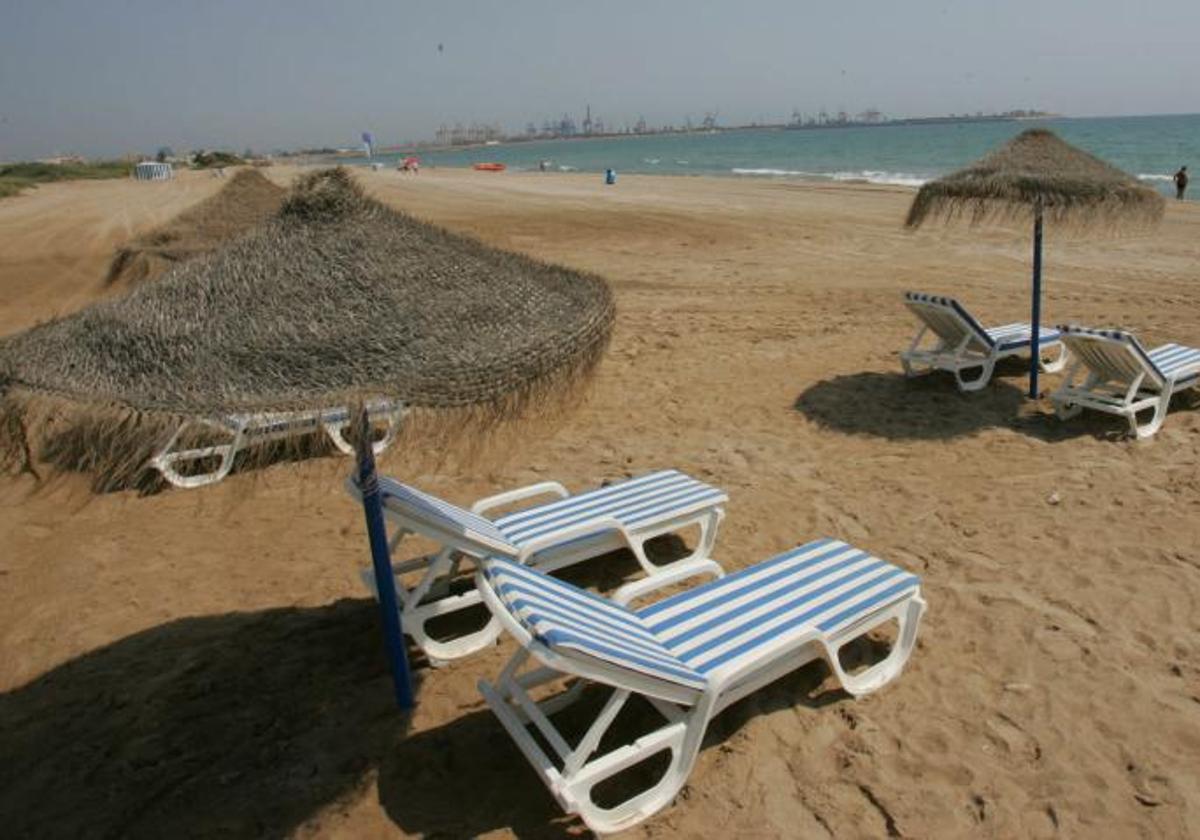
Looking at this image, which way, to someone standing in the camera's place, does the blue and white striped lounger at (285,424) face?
facing away from the viewer and to the right of the viewer

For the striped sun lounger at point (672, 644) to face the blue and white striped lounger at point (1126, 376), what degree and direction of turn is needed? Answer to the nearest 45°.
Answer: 0° — it already faces it

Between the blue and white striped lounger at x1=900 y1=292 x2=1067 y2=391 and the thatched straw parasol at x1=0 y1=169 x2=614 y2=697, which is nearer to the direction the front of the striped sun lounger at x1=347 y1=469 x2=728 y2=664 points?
the blue and white striped lounger

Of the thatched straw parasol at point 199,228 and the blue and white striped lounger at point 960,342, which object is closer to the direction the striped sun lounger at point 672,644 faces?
the blue and white striped lounger

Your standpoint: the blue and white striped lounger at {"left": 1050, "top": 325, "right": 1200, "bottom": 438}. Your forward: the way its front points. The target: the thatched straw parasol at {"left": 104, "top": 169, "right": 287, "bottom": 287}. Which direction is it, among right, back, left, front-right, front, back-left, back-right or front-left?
back-left

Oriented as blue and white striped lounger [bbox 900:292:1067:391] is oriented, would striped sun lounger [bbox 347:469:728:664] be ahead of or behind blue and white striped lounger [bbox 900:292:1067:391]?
behind

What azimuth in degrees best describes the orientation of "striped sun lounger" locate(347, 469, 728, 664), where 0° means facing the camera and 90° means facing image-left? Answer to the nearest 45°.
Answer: approximately 225°

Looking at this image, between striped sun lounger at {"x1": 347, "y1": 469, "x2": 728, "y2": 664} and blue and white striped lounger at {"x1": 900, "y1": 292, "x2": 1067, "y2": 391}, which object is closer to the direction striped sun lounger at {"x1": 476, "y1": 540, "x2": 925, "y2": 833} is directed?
the blue and white striped lounger
